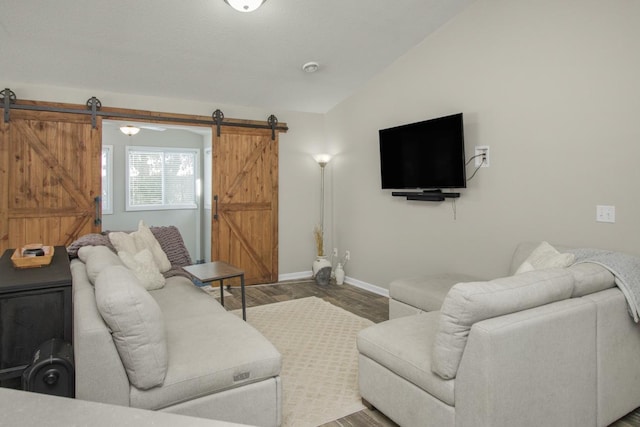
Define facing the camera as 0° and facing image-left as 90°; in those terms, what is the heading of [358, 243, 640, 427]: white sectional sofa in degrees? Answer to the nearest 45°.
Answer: approximately 135°

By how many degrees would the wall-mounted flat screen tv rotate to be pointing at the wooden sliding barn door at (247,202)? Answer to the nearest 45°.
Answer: approximately 45° to its right

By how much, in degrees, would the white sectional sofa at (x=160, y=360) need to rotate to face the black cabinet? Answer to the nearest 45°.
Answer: approximately 135° to its left

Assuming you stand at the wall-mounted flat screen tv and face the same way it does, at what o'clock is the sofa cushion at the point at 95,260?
The sofa cushion is roughly at 12 o'clock from the wall-mounted flat screen tv.

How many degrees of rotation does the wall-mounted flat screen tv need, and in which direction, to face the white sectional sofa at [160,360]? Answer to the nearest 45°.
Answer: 0° — it already faces it

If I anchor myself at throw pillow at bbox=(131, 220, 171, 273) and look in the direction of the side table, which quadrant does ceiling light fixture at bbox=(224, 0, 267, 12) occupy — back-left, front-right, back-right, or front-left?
front-right

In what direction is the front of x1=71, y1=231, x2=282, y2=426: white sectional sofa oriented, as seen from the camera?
facing to the right of the viewer

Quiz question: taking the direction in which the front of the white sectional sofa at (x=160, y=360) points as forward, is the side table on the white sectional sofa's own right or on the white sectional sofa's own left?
on the white sectional sofa's own left

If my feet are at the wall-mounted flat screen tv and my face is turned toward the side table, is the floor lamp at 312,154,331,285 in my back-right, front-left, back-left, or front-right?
front-right

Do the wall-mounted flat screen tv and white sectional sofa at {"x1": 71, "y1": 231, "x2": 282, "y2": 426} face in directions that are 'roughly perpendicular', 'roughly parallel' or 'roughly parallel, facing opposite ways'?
roughly parallel, facing opposite ways

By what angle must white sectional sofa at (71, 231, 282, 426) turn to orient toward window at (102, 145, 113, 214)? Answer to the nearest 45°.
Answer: approximately 90° to its left
